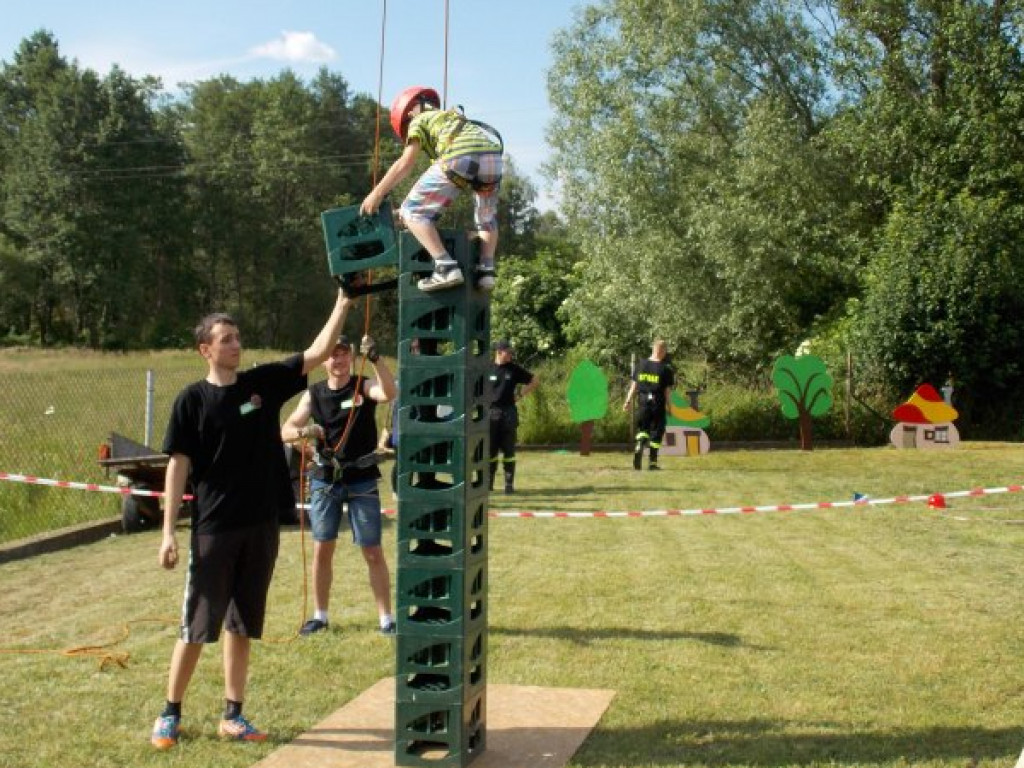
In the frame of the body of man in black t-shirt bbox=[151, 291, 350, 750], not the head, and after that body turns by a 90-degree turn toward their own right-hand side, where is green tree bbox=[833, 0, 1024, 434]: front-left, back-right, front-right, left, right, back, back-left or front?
back

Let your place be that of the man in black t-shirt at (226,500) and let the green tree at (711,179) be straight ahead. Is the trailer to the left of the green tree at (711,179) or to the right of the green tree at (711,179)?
left

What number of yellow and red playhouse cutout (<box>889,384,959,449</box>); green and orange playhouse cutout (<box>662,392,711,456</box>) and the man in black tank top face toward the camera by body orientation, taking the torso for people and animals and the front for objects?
3

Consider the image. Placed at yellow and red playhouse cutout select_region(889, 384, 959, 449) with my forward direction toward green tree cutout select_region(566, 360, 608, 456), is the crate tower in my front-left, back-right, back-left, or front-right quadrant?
front-left

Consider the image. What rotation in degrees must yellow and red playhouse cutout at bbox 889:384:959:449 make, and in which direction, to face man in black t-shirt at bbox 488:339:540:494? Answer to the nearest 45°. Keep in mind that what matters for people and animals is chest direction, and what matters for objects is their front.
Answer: approximately 45° to its right

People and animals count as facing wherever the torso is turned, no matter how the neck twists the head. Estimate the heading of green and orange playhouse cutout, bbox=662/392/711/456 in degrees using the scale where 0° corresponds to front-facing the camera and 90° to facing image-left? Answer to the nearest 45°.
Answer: approximately 0°

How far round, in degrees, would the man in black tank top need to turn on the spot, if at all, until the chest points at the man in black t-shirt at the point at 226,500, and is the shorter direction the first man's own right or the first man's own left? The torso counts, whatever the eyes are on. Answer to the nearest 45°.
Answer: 0° — they already face them

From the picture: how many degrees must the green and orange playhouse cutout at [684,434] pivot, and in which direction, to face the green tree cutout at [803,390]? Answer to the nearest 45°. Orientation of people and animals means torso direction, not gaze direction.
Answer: approximately 135° to its left

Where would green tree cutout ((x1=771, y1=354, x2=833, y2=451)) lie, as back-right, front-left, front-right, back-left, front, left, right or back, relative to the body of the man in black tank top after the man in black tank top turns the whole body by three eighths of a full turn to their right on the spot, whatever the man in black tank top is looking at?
right

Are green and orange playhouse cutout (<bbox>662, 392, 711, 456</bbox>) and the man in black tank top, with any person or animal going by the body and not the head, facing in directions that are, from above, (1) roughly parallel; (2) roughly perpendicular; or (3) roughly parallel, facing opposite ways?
roughly parallel

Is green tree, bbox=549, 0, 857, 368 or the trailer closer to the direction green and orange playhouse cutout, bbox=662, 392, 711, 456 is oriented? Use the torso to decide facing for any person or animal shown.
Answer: the trailer

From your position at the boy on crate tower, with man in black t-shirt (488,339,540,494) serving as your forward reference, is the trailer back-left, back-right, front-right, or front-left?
front-left

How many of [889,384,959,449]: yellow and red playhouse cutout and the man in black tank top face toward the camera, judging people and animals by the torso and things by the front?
2

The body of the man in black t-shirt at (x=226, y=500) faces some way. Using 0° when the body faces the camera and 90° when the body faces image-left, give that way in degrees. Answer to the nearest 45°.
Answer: approximately 315°

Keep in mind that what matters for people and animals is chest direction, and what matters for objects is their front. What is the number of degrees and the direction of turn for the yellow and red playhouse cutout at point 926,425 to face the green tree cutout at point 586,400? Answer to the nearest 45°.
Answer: approximately 45° to its right

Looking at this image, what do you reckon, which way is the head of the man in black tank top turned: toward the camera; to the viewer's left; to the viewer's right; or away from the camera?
toward the camera

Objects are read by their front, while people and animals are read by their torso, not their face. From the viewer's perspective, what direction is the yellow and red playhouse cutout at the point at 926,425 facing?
toward the camera

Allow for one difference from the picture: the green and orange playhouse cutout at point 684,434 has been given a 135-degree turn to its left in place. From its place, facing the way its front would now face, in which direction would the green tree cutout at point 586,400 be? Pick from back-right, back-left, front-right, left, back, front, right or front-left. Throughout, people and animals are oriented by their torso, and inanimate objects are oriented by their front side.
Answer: back-left
